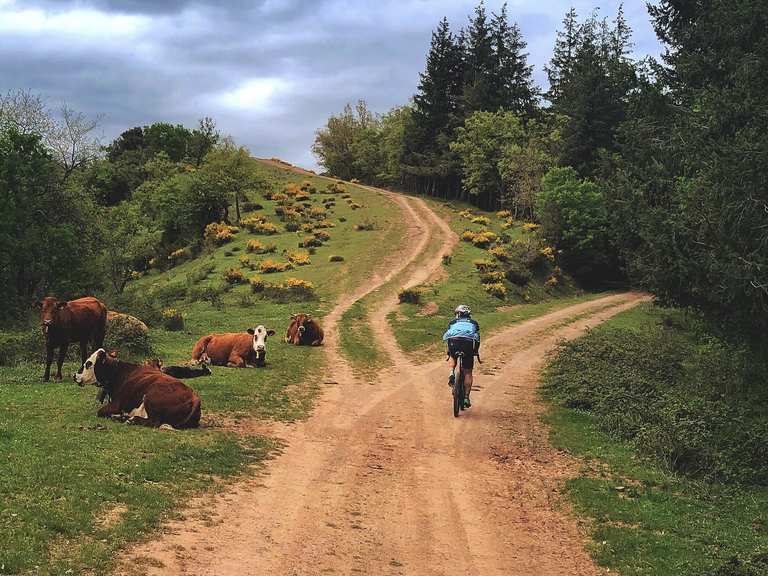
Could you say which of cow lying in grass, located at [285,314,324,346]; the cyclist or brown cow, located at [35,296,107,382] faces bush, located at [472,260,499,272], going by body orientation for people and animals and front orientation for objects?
the cyclist

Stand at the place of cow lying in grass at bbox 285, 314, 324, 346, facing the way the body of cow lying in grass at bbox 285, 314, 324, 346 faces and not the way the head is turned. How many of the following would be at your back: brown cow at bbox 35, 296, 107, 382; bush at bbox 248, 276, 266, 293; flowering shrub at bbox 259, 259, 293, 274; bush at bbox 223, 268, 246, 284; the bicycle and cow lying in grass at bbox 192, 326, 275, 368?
3

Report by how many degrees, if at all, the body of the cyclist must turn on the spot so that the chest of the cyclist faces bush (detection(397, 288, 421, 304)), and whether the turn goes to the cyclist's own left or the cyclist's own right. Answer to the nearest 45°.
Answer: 0° — they already face it

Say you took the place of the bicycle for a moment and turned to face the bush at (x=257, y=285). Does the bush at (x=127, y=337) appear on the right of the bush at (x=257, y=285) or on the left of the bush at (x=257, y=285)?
left

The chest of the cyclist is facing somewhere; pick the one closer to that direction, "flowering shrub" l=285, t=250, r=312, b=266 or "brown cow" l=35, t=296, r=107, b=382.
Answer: the flowering shrub

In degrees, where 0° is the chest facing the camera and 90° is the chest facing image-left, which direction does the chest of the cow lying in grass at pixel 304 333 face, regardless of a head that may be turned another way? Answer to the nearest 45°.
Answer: approximately 0°

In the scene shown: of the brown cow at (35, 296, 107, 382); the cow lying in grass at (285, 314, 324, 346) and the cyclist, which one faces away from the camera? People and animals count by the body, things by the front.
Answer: the cyclist

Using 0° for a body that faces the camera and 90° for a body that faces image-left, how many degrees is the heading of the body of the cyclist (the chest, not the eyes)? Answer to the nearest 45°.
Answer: approximately 180°

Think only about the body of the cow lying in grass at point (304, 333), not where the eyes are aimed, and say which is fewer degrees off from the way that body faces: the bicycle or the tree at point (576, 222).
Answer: the bicycle

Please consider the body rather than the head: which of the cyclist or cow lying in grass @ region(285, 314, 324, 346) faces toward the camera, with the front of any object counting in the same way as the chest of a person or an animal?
the cow lying in grass

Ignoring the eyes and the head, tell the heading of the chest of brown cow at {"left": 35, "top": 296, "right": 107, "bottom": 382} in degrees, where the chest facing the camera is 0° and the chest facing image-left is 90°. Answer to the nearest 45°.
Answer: approximately 45°

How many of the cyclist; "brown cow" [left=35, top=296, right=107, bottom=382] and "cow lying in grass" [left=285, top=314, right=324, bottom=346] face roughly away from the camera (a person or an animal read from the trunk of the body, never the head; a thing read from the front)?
1

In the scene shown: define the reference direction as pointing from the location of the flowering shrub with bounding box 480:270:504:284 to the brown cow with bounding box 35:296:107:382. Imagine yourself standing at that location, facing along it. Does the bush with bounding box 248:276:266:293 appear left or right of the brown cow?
right

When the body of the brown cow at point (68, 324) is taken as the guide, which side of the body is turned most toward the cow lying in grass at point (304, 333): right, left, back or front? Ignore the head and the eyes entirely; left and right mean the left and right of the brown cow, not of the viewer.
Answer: back
